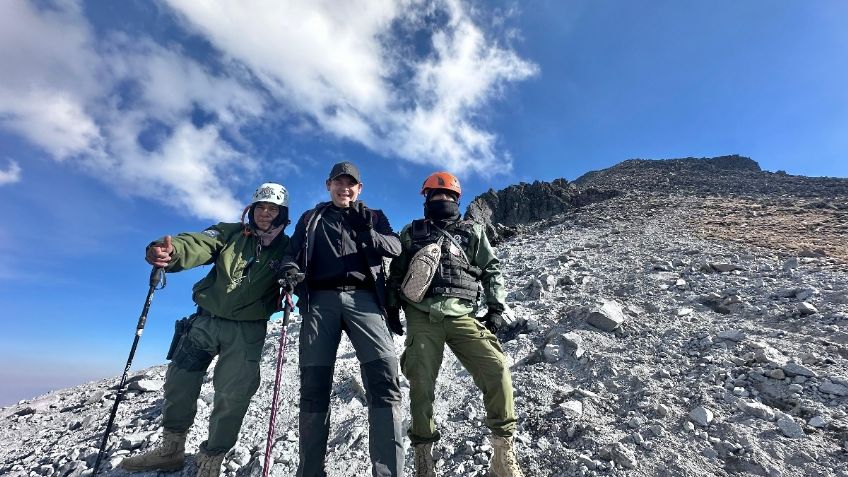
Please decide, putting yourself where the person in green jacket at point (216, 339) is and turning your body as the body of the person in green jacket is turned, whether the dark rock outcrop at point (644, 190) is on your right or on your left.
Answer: on your left

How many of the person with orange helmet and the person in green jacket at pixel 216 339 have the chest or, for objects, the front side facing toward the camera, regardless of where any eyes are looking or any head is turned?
2

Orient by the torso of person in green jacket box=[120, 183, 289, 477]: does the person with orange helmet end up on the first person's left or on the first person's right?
on the first person's left

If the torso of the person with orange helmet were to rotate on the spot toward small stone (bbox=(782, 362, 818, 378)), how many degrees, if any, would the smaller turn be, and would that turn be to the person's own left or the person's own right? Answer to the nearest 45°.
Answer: approximately 90° to the person's own left

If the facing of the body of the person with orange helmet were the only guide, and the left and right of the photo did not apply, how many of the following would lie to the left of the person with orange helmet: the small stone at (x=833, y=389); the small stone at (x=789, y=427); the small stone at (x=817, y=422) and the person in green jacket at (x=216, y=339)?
3

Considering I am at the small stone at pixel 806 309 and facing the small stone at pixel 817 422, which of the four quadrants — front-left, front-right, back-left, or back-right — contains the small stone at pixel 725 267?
back-right

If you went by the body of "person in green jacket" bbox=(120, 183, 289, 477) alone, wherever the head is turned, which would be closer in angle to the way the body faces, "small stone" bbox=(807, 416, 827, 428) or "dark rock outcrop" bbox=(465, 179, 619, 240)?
the small stone

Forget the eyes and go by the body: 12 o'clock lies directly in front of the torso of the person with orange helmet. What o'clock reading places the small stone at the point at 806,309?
The small stone is roughly at 8 o'clock from the person with orange helmet.

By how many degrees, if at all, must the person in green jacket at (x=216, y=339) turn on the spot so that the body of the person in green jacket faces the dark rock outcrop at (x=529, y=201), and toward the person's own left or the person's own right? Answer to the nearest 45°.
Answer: approximately 135° to the person's own left

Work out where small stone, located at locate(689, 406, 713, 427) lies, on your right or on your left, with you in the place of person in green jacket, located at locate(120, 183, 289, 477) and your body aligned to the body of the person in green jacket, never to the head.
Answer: on your left

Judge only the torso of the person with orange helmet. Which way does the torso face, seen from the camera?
toward the camera

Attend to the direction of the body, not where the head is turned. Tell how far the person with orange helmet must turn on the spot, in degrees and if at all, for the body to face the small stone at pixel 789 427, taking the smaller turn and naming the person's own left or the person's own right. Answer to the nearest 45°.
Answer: approximately 90° to the person's own left
